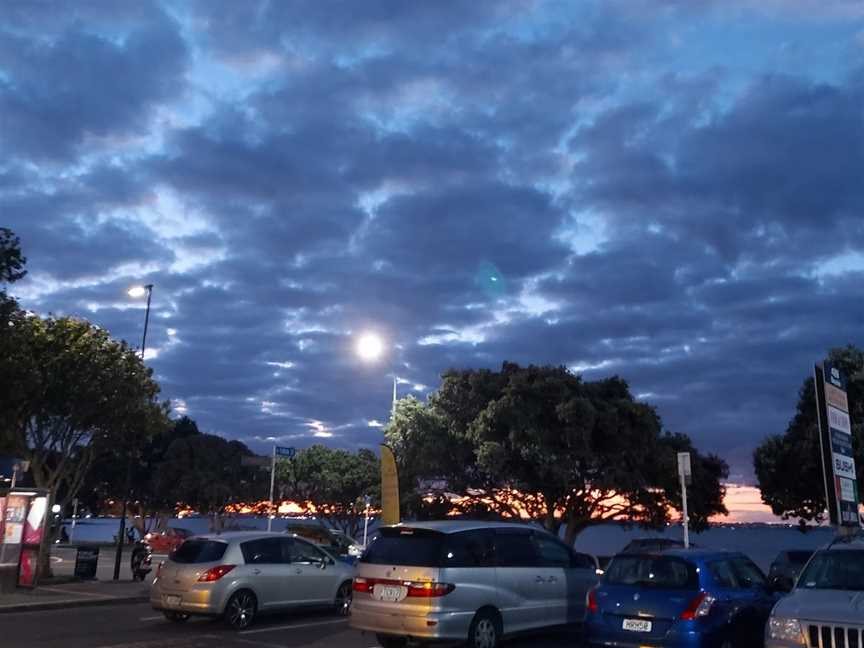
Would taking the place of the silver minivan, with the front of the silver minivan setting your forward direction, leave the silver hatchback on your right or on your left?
on your left

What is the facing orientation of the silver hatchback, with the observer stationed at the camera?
facing away from the viewer and to the right of the viewer

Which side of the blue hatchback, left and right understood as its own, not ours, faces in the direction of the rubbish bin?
left

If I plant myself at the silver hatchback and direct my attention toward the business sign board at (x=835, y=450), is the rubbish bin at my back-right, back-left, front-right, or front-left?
back-left

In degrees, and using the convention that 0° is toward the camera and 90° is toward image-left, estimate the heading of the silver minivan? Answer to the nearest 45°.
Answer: approximately 225°

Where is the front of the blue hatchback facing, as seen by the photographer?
facing away from the viewer and to the right of the viewer

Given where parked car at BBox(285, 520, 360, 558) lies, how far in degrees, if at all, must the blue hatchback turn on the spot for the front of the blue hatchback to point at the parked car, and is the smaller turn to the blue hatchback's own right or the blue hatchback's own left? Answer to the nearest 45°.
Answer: approximately 90° to the blue hatchback's own left

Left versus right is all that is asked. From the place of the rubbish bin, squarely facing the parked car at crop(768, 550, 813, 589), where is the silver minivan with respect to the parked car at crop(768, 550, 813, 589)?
right

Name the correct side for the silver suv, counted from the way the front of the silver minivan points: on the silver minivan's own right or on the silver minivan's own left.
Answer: on the silver minivan's own right

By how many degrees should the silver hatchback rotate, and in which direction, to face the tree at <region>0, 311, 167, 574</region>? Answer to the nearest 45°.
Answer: approximately 90° to its left
